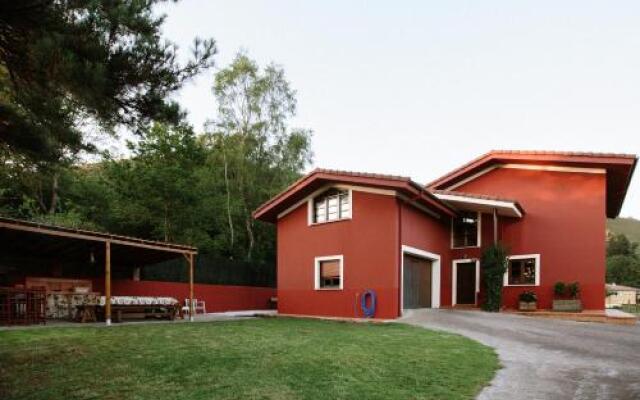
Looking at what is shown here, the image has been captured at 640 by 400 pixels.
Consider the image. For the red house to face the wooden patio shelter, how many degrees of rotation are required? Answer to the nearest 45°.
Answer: approximately 45° to its right

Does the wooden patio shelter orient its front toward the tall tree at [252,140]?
no

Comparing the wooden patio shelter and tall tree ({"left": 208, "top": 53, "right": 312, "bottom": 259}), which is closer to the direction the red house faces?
the wooden patio shelter

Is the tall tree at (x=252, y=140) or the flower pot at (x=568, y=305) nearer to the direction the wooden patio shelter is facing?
the flower pot

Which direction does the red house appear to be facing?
toward the camera

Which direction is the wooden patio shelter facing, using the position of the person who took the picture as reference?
facing the viewer and to the right of the viewer

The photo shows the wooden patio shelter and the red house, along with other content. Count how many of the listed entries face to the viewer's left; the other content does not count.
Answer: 0
